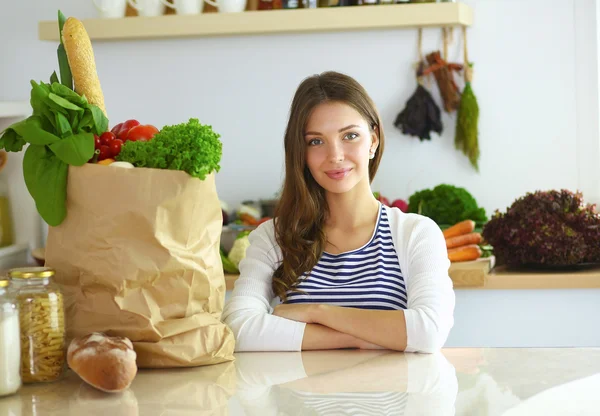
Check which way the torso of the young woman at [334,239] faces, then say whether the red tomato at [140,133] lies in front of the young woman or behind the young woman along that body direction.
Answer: in front

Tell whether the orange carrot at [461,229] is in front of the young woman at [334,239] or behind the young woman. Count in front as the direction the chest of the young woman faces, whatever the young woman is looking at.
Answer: behind

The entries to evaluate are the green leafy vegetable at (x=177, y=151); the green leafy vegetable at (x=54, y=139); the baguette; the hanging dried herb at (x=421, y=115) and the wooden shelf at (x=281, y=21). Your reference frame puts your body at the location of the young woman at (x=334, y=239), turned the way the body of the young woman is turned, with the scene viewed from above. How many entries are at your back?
2

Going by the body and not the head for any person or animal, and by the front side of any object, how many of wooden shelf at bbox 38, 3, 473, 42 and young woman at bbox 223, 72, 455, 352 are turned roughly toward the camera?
2

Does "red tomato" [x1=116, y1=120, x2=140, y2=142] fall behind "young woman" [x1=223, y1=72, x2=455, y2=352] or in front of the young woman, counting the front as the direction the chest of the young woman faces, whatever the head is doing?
in front

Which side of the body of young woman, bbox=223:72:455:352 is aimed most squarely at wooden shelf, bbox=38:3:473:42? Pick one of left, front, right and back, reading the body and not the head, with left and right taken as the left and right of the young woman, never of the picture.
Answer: back

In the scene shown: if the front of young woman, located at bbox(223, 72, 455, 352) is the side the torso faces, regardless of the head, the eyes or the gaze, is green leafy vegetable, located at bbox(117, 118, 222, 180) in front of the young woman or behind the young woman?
in front

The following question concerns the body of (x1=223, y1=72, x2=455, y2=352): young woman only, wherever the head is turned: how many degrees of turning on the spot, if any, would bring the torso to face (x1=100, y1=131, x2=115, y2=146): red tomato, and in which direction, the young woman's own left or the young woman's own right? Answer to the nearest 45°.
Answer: approximately 45° to the young woman's own right

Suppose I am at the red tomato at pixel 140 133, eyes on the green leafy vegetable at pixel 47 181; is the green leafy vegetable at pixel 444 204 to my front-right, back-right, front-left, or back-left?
back-right

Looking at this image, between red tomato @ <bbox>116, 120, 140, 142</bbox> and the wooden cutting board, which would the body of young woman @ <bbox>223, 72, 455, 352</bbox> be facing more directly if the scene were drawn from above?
the red tomato

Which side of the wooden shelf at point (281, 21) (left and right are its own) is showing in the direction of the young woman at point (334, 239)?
front

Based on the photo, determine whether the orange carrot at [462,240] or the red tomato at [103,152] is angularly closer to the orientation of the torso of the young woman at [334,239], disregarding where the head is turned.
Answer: the red tomato
